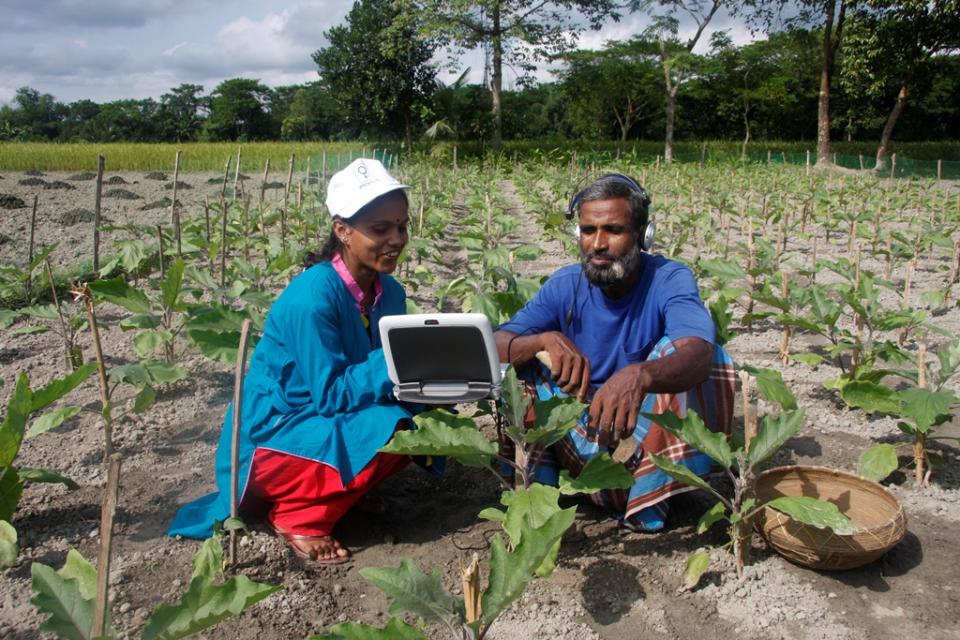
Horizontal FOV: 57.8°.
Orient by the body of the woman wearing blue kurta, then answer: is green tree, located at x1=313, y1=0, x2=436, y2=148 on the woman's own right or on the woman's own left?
on the woman's own left

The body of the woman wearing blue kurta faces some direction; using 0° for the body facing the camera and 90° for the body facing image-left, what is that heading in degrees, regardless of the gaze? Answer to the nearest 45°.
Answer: approximately 315°

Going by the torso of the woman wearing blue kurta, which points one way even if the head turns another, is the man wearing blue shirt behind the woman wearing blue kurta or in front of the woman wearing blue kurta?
in front

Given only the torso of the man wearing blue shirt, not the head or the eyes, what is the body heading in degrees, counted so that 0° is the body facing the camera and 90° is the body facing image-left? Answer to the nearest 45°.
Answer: approximately 45°

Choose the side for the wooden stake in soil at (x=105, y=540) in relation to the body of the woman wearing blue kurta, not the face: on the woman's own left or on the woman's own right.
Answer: on the woman's own right

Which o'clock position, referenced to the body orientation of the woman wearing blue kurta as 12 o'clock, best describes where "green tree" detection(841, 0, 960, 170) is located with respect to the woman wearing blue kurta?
The green tree is roughly at 9 o'clock from the woman wearing blue kurta.

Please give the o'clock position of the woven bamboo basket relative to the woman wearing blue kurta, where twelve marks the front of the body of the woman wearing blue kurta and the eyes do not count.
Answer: The woven bamboo basket is roughly at 11 o'clock from the woman wearing blue kurta.

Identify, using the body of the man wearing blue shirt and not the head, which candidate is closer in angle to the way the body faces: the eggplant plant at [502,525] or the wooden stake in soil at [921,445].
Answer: the eggplant plant

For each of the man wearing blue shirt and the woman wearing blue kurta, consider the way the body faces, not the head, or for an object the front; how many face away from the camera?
0

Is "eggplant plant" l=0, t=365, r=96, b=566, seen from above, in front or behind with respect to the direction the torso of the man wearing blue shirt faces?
in front

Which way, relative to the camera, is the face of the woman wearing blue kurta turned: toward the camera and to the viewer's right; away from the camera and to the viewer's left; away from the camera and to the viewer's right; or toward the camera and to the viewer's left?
toward the camera and to the viewer's right

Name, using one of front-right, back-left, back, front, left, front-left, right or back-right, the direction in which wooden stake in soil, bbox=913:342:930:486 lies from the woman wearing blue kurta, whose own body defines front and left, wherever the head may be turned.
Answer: front-left

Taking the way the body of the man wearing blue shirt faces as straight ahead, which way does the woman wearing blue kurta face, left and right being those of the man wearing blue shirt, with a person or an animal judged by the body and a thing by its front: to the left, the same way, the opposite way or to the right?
to the left
